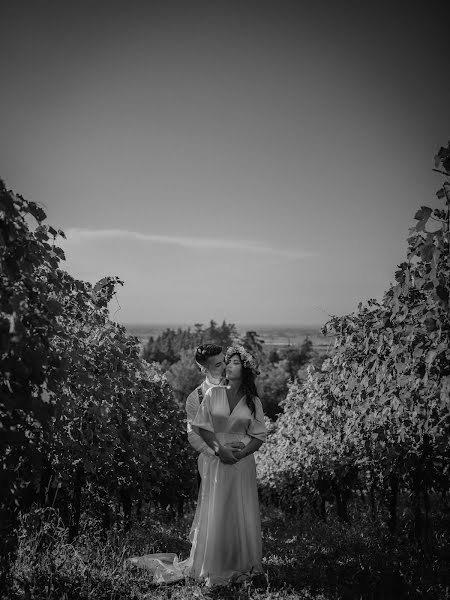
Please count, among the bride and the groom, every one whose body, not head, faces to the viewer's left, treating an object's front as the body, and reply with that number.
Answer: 0

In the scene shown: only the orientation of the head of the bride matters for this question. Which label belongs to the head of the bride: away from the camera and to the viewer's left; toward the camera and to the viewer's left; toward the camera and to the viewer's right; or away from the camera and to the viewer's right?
toward the camera and to the viewer's left

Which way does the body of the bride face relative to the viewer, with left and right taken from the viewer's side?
facing the viewer

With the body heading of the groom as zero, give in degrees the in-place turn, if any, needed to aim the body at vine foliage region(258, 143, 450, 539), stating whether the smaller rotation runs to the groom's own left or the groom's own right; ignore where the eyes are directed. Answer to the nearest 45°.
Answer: approximately 45° to the groom's own left
